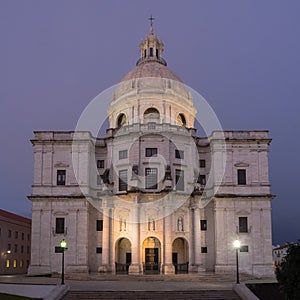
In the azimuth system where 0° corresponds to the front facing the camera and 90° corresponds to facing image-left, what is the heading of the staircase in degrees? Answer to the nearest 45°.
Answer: approximately 0°
